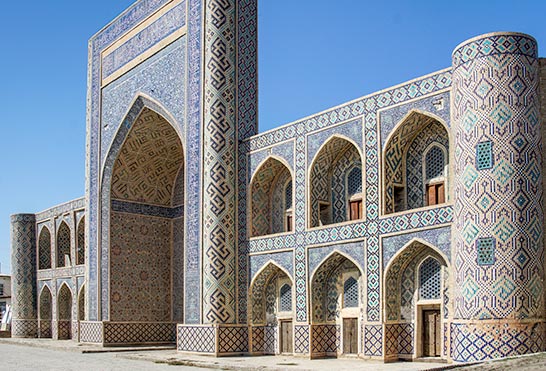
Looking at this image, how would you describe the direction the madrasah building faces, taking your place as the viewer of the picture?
facing the viewer and to the left of the viewer
